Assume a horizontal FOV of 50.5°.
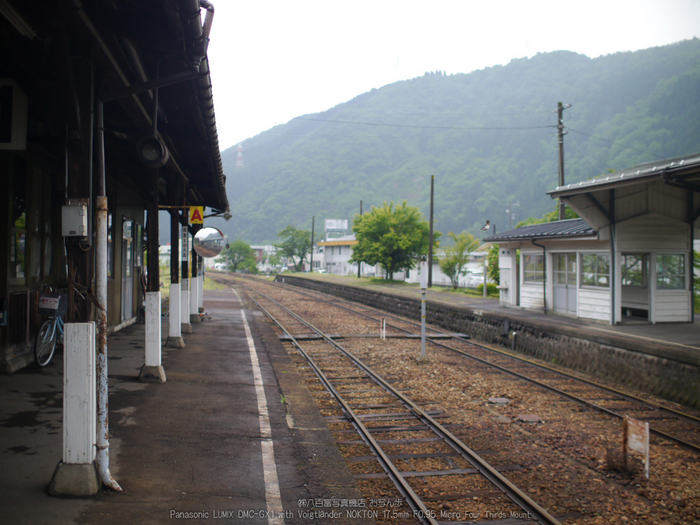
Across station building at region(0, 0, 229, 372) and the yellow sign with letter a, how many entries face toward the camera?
1

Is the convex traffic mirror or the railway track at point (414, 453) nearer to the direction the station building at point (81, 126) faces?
the railway track

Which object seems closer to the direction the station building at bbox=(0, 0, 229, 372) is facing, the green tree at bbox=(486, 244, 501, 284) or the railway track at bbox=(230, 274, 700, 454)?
the railway track

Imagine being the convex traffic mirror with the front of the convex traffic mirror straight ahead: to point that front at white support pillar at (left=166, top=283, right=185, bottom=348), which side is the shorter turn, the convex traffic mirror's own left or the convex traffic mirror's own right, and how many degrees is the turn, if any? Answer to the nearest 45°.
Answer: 0° — it already faces it

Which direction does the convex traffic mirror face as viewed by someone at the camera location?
facing the viewer

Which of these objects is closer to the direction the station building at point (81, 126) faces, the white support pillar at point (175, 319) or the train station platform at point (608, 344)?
the train station platform

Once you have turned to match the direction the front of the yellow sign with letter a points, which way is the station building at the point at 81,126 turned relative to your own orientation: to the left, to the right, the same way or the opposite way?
to the left

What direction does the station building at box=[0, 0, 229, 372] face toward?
to the viewer's right

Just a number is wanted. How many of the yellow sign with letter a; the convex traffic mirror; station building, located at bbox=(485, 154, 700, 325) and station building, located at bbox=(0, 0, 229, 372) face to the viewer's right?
1

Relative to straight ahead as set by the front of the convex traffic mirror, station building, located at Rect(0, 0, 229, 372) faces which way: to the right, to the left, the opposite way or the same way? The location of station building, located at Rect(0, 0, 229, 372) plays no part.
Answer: to the left

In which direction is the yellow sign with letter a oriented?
toward the camera

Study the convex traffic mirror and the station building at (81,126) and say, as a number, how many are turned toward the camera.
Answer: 1

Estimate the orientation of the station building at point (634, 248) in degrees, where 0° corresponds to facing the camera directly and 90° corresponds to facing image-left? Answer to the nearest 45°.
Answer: approximately 45°
